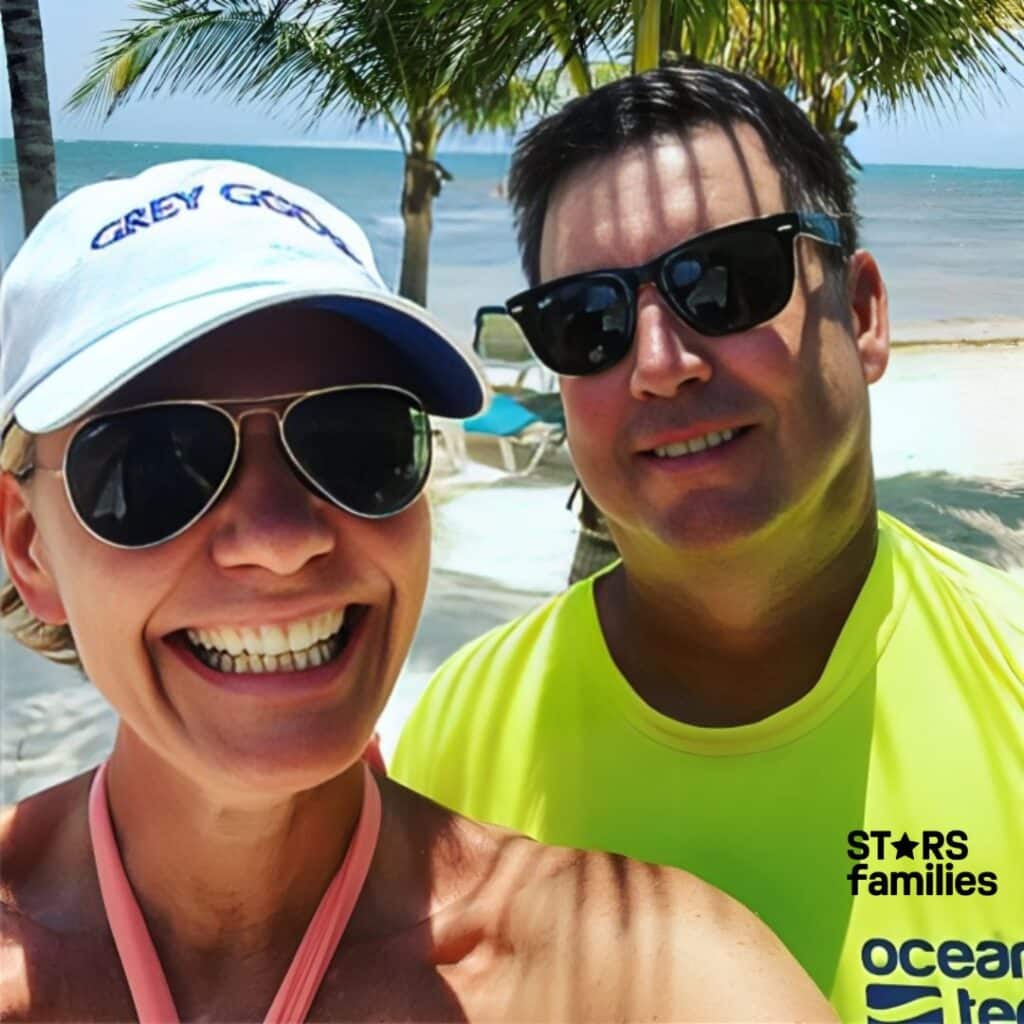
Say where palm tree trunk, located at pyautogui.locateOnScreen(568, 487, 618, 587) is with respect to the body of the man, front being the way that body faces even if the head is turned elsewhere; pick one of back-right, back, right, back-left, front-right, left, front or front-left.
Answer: back

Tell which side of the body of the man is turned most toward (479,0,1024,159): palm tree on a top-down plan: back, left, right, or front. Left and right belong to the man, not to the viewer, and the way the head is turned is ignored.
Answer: back

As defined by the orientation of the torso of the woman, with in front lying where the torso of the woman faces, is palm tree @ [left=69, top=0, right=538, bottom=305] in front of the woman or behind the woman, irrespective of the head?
behind

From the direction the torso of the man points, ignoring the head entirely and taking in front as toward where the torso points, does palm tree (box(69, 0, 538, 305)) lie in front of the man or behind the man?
behind

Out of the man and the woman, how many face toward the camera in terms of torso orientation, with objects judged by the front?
2
